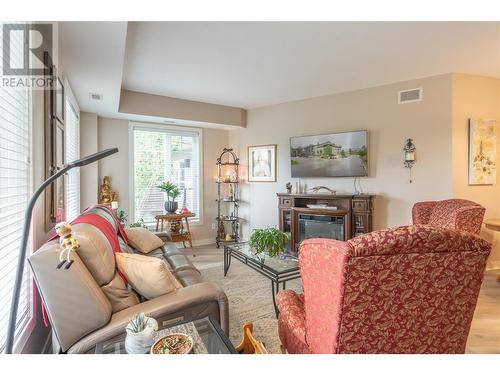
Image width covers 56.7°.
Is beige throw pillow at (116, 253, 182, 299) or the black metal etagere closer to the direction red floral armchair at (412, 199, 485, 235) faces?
the beige throw pillow

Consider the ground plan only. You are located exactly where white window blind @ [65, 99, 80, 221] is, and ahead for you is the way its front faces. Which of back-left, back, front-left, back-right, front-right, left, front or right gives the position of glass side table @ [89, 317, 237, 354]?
right

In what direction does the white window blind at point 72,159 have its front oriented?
to the viewer's right

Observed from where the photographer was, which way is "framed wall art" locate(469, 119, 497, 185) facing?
facing the viewer

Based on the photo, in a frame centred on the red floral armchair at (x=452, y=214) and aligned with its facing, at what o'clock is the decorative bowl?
The decorative bowl is roughly at 11 o'clock from the red floral armchair.

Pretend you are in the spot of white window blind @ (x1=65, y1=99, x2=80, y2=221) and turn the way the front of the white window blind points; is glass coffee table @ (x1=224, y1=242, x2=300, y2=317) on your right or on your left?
on your right

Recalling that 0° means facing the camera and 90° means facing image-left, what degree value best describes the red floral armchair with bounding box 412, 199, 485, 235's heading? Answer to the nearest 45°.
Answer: approximately 45°

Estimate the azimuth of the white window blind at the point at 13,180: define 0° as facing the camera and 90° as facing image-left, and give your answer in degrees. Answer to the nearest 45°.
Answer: approximately 270°

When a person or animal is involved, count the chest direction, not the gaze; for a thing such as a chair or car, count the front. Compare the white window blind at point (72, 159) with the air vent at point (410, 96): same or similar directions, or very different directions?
very different directions

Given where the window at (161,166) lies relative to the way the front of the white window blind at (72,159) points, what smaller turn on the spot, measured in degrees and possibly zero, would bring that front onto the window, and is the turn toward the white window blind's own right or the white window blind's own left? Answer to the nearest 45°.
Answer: approximately 45° to the white window blind's own left

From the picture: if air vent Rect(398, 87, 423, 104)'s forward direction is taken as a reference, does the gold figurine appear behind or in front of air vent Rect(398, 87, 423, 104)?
in front

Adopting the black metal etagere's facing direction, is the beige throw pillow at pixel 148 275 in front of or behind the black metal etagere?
in front

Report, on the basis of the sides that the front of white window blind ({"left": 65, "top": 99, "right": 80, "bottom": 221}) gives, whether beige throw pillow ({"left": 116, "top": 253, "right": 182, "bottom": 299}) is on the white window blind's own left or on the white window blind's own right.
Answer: on the white window blind's own right

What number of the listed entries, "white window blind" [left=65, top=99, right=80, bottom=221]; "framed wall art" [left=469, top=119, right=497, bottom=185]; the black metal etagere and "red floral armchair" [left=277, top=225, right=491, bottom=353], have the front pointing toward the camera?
2
